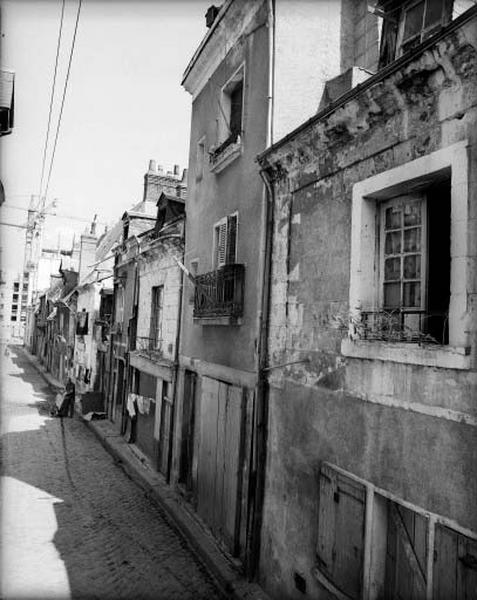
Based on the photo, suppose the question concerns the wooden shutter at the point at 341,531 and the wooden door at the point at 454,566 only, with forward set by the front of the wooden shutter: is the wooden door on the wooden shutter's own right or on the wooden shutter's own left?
on the wooden shutter's own left

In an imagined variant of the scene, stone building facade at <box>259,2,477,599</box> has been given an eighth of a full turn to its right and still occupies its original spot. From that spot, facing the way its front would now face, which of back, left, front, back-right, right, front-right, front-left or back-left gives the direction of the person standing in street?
front-right

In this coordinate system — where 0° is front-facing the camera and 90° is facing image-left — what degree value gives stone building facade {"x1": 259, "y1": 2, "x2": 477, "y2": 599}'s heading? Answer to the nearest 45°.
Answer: approximately 45°

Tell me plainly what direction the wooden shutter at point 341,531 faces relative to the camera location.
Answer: facing the viewer and to the left of the viewer

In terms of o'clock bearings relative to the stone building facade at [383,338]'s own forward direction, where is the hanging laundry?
The hanging laundry is roughly at 3 o'clock from the stone building facade.

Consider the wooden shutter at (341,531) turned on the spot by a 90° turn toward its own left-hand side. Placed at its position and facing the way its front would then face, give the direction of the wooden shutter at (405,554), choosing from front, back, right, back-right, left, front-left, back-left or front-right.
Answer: front

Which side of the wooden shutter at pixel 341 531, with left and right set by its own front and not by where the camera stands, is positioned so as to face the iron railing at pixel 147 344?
right

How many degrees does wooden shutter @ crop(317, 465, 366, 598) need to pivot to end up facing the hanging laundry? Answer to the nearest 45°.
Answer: approximately 90° to its right

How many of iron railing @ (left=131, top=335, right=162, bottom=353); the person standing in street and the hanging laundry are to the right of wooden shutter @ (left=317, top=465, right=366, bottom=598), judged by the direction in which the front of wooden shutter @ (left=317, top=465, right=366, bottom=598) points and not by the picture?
3

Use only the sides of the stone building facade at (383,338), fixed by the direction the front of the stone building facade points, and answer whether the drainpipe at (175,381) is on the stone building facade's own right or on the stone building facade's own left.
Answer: on the stone building facade's own right

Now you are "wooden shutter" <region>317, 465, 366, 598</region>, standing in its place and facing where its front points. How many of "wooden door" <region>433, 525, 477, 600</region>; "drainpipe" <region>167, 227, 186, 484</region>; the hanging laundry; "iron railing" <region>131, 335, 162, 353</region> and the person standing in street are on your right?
4

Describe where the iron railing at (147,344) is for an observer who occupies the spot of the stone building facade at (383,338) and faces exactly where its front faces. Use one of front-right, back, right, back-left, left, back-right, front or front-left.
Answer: right
